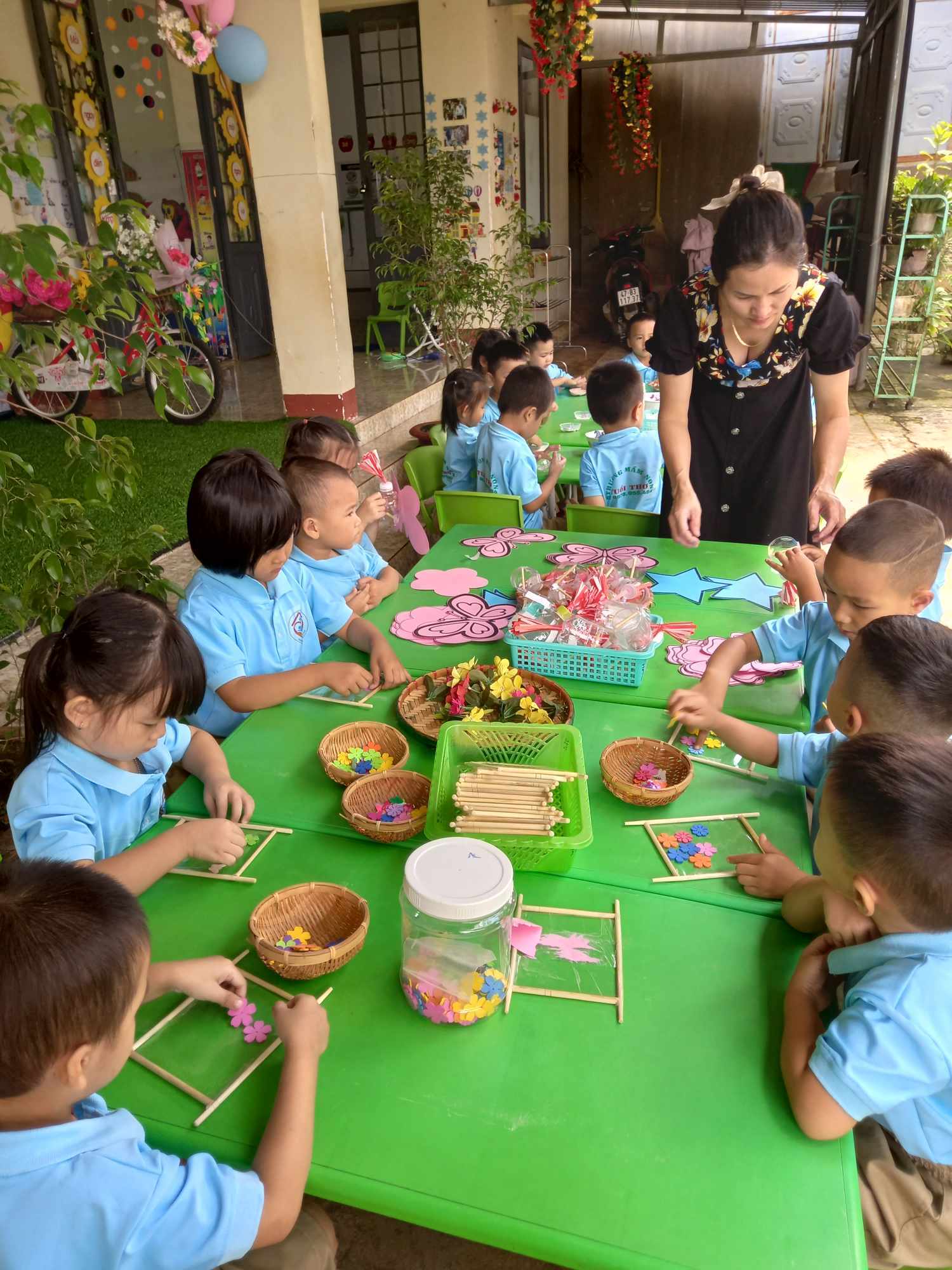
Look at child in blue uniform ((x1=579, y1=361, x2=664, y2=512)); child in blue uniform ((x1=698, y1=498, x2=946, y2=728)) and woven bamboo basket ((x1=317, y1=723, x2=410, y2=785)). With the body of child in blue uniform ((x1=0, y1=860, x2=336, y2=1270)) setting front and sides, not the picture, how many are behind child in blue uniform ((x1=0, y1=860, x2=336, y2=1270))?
0

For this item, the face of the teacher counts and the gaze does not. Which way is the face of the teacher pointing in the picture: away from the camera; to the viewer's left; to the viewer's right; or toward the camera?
toward the camera

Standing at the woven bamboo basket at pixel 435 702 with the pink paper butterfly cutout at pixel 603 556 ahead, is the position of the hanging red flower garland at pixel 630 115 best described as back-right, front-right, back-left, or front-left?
front-left

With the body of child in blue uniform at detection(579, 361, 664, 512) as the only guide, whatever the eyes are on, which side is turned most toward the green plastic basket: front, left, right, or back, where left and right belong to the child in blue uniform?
back

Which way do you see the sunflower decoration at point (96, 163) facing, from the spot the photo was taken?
facing the viewer and to the right of the viewer

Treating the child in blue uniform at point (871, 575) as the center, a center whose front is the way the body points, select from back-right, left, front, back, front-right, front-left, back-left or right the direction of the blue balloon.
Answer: right

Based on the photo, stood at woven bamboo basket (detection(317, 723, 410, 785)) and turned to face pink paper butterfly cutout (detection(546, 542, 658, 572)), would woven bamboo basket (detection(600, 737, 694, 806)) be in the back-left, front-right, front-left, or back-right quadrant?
front-right

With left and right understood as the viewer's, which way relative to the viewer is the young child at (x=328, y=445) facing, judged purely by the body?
facing to the right of the viewer

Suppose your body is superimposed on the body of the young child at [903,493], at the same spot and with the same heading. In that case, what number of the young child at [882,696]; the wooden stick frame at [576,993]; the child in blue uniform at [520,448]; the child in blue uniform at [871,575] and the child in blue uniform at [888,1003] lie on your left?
4

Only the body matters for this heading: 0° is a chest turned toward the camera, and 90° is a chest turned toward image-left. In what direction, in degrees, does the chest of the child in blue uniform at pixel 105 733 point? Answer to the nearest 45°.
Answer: approximately 315°

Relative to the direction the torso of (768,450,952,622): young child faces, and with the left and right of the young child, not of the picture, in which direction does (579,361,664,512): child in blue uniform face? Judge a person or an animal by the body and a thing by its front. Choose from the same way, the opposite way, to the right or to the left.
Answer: to the right

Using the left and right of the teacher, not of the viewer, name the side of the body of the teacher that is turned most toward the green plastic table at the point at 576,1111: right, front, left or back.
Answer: front

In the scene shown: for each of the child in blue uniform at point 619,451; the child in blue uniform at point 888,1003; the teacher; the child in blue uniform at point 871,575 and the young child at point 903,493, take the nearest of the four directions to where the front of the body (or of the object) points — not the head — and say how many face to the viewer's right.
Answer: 0

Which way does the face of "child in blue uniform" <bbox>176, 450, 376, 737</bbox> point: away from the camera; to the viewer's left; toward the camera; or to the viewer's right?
to the viewer's right

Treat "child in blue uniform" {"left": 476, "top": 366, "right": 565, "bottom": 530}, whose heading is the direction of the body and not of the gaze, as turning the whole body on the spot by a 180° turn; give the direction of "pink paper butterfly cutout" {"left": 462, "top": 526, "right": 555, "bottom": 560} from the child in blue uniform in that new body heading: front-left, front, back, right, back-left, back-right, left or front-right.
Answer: front-left

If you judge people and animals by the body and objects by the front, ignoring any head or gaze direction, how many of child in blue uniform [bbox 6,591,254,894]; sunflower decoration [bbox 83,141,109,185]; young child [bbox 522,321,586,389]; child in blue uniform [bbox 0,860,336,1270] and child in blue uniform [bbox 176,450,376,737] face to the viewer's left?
0

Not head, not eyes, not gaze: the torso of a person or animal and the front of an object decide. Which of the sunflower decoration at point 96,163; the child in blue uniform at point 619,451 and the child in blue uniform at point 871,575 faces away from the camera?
the child in blue uniform at point 619,451

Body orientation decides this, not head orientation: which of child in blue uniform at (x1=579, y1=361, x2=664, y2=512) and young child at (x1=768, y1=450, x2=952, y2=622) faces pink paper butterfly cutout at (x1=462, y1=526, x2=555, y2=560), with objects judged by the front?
the young child

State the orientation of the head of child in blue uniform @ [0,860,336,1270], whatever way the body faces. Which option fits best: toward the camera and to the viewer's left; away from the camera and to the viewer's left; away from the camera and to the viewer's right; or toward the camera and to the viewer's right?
away from the camera and to the viewer's right

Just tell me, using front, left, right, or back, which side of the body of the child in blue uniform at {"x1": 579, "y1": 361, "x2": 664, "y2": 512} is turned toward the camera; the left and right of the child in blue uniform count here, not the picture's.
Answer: back
